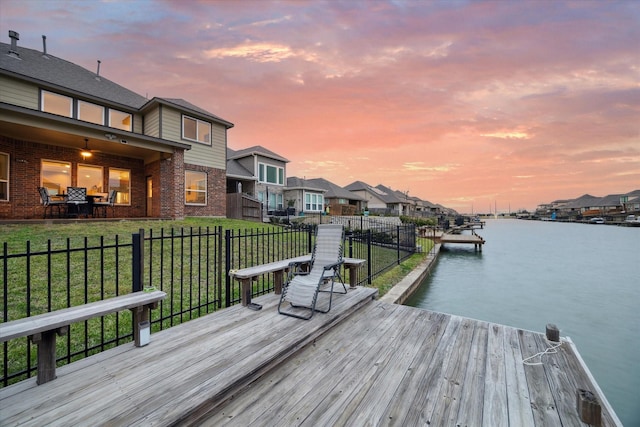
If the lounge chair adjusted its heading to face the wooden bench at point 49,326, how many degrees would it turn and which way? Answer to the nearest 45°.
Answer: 0° — it already faces it

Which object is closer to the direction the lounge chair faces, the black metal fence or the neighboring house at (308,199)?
the black metal fence

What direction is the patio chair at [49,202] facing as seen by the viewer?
to the viewer's right

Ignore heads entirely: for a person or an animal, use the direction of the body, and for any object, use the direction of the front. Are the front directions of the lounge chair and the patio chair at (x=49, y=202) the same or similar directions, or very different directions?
very different directions

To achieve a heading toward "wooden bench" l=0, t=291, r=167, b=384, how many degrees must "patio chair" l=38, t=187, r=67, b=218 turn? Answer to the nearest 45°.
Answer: approximately 90° to its right

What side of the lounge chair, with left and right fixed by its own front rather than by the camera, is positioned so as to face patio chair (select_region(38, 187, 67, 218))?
right
